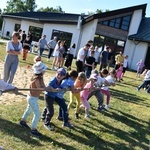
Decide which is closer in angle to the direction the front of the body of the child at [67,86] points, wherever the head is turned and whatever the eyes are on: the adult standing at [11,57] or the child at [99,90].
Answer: the child

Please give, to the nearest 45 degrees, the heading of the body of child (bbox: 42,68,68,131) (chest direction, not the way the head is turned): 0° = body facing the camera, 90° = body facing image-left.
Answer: approximately 315°

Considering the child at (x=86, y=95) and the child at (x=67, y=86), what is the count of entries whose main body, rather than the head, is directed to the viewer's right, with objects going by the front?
2

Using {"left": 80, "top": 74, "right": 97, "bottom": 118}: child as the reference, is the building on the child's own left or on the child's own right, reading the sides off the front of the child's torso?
on the child's own left

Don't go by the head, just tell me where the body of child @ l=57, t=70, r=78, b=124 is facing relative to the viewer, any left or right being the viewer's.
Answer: facing to the right of the viewer

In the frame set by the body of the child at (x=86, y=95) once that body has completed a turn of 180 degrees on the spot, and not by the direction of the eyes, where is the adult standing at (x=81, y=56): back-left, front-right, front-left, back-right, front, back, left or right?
right
